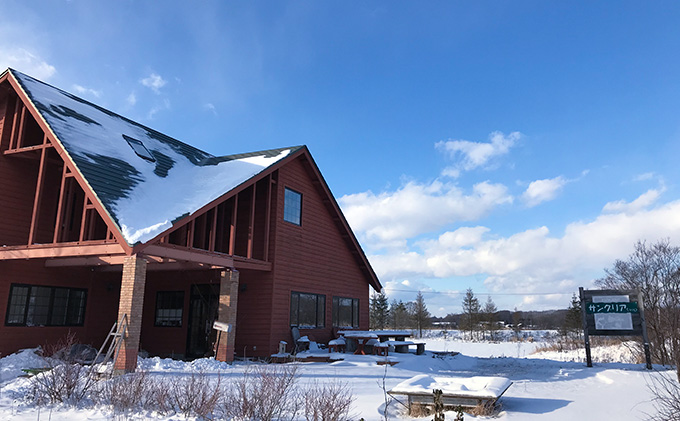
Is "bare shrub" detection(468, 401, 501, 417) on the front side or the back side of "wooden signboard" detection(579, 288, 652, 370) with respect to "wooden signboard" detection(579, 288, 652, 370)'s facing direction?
on the front side

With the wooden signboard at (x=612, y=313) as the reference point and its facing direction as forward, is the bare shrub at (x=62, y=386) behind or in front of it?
in front

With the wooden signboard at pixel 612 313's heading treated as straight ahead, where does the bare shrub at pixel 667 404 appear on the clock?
The bare shrub is roughly at 12 o'clock from the wooden signboard.

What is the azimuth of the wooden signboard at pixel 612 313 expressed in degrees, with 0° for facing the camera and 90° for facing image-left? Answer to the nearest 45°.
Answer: approximately 0°

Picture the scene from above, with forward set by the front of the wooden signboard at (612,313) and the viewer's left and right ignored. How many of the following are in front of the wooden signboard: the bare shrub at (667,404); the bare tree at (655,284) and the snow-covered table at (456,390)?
2

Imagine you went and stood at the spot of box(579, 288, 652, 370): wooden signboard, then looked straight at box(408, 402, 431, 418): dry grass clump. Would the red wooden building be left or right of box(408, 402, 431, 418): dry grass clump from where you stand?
right

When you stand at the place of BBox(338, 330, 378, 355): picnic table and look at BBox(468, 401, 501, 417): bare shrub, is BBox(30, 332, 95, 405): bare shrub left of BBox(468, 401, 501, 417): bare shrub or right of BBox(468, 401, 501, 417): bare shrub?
right

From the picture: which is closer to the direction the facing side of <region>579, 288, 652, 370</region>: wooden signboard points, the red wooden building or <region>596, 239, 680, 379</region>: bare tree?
the red wooden building

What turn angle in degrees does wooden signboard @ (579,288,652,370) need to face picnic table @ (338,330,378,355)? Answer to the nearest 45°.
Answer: approximately 90° to its right

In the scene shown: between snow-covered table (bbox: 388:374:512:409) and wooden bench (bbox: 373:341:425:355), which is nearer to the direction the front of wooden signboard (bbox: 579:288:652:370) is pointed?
the snow-covered table

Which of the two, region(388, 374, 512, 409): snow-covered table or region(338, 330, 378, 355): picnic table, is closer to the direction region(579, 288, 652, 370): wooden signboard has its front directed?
the snow-covered table

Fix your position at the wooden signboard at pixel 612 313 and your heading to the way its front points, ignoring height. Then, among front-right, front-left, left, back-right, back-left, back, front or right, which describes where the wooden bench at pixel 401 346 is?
right

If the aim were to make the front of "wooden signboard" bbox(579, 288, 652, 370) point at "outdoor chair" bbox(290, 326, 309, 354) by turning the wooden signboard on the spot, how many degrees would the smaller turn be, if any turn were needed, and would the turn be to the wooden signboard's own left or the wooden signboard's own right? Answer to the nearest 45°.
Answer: approximately 90° to the wooden signboard's own right

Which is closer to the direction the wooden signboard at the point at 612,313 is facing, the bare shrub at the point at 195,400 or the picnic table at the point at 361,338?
the bare shrub

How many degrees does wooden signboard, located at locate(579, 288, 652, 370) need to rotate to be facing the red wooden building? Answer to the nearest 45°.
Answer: approximately 45° to its right

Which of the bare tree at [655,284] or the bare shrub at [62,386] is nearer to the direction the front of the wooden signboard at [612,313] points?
the bare shrub
